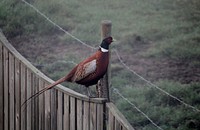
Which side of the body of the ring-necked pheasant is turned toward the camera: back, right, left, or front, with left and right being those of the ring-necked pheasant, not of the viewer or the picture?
right
